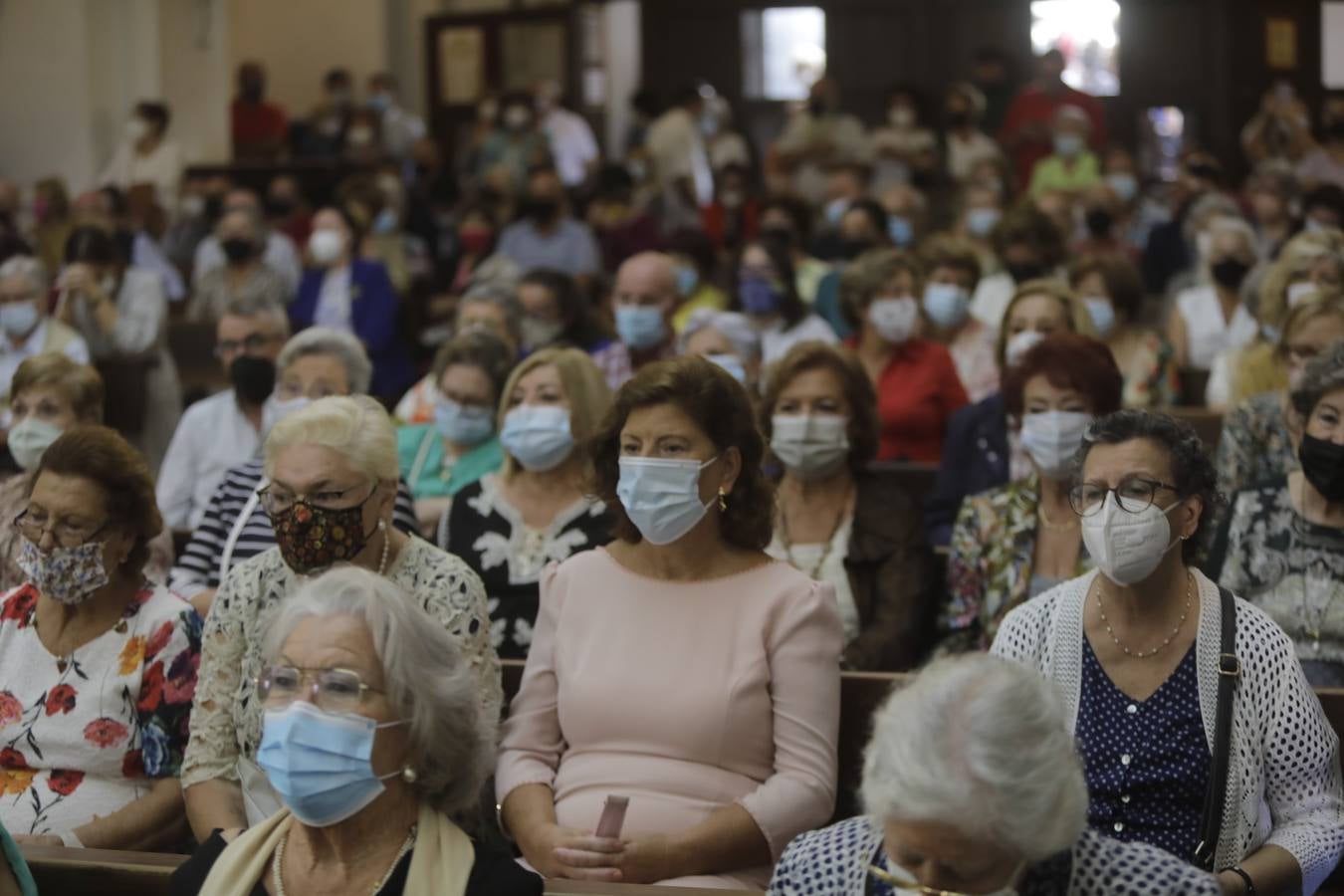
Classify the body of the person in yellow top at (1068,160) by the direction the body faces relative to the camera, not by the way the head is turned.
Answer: toward the camera

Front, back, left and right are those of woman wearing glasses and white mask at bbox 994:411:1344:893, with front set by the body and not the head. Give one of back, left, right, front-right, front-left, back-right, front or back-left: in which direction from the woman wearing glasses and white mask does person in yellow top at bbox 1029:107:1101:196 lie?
back-right

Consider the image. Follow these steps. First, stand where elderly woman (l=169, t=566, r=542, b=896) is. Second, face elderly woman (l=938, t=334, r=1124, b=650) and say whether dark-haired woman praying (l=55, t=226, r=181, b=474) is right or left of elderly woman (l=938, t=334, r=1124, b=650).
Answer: left

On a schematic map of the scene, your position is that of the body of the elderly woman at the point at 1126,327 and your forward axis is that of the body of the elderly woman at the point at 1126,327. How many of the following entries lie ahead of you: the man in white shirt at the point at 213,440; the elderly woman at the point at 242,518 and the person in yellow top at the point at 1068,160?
2

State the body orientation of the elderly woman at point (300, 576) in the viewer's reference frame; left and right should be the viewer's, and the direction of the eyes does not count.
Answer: facing the viewer and to the left of the viewer

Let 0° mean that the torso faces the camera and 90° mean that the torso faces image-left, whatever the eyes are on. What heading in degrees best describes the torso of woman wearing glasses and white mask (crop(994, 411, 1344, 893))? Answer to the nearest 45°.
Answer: approximately 45°

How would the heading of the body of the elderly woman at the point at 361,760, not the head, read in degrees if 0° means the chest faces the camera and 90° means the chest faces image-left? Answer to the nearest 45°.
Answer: approximately 45°

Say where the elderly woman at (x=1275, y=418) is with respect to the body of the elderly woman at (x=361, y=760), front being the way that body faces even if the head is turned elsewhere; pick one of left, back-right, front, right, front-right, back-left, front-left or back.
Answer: back

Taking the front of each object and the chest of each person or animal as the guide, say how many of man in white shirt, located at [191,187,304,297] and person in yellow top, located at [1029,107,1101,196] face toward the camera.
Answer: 2

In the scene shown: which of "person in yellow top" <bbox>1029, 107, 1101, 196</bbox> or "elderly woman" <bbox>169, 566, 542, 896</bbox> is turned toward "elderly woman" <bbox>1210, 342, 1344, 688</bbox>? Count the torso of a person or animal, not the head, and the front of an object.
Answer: the person in yellow top

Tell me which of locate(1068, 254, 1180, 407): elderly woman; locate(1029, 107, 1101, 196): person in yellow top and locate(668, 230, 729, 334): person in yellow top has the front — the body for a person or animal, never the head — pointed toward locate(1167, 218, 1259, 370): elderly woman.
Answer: locate(1029, 107, 1101, 196): person in yellow top

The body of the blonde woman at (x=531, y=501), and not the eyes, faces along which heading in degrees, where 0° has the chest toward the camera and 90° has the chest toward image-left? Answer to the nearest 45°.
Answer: approximately 45°
